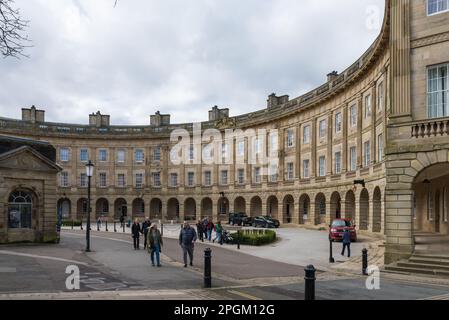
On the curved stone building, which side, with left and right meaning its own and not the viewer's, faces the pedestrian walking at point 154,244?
front

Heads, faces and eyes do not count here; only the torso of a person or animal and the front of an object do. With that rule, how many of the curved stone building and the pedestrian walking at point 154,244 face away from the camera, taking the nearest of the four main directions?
0

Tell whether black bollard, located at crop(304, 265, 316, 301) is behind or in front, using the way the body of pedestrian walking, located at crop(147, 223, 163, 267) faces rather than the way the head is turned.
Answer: in front

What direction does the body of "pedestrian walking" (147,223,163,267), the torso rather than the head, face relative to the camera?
toward the camera

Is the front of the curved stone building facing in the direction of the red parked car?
no

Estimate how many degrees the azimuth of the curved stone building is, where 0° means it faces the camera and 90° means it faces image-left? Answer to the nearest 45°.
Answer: approximately 45°

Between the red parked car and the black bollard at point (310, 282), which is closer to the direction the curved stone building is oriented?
the black bollard
